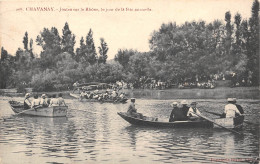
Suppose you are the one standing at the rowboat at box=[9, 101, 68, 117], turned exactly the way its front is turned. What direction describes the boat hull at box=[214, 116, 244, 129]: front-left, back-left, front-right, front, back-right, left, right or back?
back-left

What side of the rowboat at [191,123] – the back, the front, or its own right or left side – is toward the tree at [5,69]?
front

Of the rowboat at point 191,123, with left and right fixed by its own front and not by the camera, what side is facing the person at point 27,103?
front

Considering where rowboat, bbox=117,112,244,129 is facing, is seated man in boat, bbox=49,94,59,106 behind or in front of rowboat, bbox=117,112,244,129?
in front

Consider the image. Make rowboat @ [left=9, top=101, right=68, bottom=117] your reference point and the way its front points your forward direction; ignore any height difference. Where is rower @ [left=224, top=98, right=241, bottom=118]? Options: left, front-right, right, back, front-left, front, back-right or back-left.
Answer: back-left

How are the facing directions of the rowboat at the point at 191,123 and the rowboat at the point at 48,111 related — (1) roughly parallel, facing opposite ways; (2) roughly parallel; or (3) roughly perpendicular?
roughly parallel

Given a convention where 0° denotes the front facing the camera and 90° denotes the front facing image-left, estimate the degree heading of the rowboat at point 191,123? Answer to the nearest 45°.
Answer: approximately 90°

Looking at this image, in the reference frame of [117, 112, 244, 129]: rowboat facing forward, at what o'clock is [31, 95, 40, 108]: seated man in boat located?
The seated man in boat is roughly at 1 o'clock from the rowboat.
